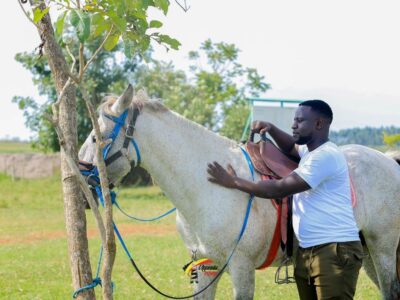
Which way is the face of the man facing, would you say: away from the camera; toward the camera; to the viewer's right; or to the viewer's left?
to the viewer's left

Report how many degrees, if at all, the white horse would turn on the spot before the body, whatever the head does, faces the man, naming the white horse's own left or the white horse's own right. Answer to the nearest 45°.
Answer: approximately 135° to the white horse's own left

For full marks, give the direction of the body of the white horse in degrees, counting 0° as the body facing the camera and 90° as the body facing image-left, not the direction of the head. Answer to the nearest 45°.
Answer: approximately 90°

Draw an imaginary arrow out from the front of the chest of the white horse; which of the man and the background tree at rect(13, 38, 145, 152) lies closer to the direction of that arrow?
the background tree

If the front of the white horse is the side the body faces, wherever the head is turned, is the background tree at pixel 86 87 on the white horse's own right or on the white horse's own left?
on the white horse's own right

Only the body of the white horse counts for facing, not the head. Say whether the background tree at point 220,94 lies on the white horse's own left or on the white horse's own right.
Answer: on the white horse's own right

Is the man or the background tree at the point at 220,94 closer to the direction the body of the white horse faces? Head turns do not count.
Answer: the background tree
